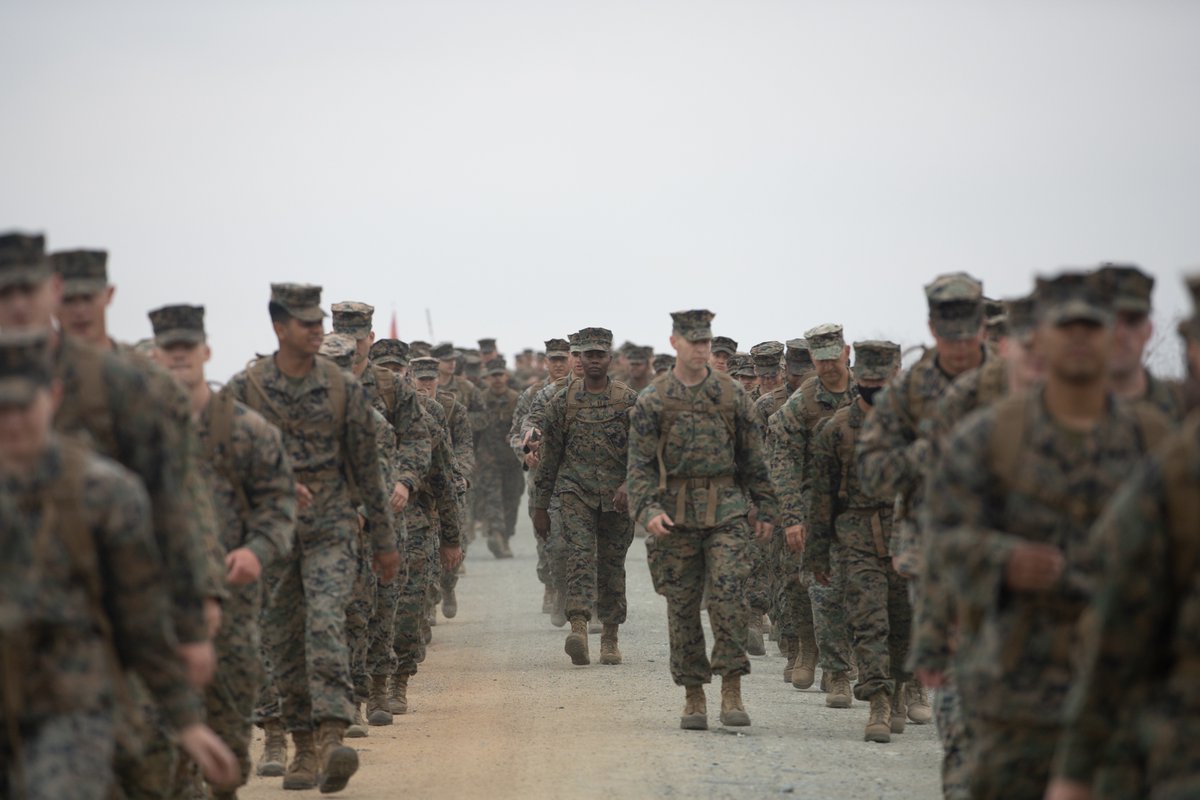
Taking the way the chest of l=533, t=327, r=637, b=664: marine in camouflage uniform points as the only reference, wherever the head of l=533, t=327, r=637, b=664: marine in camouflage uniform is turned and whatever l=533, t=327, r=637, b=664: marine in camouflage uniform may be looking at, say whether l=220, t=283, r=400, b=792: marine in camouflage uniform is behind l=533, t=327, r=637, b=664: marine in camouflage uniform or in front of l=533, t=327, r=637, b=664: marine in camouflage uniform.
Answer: in front

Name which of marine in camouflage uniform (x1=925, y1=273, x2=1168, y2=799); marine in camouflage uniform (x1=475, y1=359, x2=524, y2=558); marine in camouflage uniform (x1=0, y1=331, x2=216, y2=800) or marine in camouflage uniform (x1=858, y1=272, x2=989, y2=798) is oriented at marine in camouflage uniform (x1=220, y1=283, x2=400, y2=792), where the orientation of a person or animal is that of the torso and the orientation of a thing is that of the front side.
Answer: marine in camouflage uniform (x1=475, y1=359, x2=524, y2=558)

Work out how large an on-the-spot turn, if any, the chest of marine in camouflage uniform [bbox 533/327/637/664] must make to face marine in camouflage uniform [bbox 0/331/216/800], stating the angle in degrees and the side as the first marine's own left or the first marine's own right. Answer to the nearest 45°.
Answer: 0° — they already face them

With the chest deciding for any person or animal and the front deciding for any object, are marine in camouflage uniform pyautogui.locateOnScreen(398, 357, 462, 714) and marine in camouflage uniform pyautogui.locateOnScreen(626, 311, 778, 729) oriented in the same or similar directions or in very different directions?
same or similar directions

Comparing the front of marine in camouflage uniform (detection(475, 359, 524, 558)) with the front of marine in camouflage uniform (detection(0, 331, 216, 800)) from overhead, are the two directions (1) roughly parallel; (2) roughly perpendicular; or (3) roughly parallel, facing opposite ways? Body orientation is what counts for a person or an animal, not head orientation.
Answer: roughly parallel

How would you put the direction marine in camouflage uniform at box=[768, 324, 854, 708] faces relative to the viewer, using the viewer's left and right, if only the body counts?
facing the viewer

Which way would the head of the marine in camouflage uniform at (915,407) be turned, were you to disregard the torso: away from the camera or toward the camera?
toward the camera

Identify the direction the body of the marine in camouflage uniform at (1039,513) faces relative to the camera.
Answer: toward the camera

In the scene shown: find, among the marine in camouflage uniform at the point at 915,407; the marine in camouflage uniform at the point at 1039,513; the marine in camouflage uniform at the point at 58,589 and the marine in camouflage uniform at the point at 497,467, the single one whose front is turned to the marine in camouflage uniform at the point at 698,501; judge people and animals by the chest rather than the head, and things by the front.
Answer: the marine in camouflage uniform at the point at 497,467

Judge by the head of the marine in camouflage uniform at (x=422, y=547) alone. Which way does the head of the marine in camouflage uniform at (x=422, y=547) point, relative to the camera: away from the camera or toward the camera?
toward the camera

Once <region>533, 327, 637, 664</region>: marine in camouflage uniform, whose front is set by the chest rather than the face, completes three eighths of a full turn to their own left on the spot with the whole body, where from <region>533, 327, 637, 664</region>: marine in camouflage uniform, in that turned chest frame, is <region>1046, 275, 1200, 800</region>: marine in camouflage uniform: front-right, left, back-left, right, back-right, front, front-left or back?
back-right

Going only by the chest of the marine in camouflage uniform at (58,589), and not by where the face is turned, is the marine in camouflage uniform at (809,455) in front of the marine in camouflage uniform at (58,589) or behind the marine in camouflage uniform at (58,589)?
behind

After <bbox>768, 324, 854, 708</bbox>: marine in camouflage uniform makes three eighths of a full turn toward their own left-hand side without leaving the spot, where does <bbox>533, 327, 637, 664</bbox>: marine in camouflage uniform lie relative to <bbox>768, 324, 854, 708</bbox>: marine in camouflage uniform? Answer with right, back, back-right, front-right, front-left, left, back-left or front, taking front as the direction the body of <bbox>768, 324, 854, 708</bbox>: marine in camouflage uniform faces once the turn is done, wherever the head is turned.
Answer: left

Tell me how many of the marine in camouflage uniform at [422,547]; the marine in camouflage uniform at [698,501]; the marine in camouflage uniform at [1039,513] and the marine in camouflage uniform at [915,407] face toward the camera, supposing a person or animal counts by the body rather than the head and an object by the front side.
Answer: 4

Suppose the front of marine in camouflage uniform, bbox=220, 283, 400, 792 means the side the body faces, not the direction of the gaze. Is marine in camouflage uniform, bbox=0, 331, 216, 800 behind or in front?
in front
